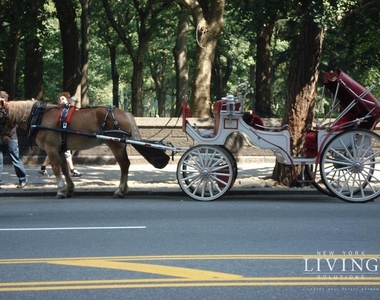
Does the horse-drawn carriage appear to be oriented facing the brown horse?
yes

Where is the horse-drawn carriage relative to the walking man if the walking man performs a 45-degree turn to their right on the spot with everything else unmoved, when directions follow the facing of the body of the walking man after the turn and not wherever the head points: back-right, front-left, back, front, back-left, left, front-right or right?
back

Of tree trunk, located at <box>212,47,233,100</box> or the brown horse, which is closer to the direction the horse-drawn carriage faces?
the brown horse

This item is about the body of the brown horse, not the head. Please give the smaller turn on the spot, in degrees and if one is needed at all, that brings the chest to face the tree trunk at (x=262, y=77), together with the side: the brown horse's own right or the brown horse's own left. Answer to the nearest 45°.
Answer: approximately 135° to the brown horse's own right

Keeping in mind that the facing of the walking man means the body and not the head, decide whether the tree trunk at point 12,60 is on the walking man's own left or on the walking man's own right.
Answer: on the walking man's own right

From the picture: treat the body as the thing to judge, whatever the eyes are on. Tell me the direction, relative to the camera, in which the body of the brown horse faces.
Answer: to the viewer's left

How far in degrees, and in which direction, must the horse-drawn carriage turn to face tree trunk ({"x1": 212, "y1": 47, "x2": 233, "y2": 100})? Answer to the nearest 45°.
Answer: approximately 90° to its right

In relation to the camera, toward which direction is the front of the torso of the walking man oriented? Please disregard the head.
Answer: to the viewer's left

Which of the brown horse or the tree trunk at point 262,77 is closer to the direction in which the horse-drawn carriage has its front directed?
the brown horse

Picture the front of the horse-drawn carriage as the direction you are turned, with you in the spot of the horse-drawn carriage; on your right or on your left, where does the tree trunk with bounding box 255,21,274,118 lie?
on your right

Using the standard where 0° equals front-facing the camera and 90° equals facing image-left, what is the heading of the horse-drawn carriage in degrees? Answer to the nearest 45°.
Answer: approximately 90°

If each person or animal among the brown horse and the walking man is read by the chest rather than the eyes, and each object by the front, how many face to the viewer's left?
2

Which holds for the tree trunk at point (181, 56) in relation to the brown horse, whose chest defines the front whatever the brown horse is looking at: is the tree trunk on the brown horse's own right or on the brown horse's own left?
on the brown horse's own right
